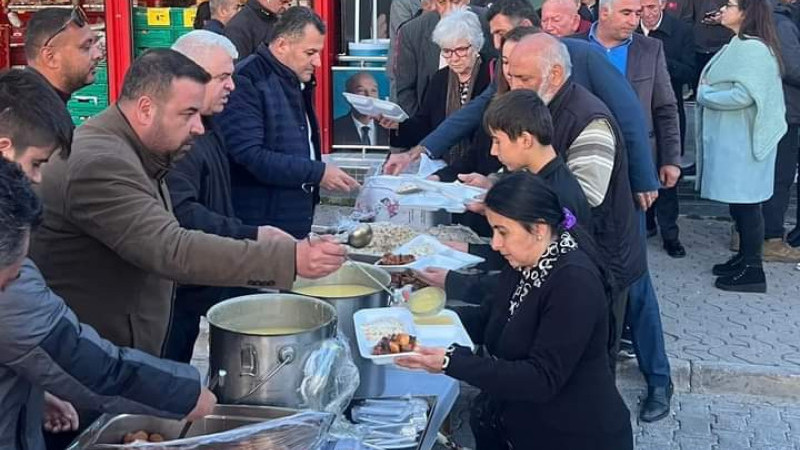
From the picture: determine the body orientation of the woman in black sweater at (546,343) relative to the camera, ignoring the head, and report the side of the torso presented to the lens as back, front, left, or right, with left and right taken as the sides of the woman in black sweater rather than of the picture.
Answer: left

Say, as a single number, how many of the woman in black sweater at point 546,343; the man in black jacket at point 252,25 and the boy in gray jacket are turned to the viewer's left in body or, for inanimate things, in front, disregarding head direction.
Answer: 1

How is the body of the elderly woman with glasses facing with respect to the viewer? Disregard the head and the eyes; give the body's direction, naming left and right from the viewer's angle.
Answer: facing the viewer and to the left of the viewer

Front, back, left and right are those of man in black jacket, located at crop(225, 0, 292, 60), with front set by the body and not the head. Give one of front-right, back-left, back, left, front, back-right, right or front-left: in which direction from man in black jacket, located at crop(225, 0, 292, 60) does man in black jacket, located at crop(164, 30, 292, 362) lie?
right

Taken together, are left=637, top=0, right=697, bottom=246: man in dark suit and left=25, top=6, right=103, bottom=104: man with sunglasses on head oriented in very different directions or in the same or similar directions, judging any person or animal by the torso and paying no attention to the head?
very different directions

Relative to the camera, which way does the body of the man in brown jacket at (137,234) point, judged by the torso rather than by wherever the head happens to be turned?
to the viewer's right

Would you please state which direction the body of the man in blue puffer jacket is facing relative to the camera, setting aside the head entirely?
to the viewer's right

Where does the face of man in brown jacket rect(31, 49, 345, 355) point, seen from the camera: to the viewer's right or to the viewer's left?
to the viewer's right

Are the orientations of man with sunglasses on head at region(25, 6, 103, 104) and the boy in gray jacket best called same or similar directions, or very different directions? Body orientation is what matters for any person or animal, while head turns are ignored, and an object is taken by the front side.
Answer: same or similar directions

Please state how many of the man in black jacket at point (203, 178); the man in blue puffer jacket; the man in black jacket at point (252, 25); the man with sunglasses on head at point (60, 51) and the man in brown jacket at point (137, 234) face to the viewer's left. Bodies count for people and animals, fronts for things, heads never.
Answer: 0

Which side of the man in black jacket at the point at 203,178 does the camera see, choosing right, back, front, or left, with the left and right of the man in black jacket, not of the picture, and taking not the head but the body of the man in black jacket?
right

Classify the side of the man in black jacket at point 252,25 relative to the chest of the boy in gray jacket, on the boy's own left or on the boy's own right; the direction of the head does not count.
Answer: on the boy's own left

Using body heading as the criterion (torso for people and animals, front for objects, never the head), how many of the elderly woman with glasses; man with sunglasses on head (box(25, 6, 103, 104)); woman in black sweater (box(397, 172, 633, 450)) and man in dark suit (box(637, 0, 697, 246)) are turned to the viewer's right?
1
